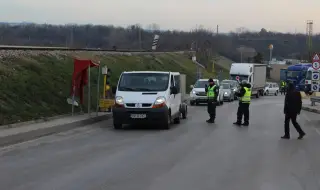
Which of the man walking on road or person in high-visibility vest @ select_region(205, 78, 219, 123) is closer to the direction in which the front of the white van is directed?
the man walking on road

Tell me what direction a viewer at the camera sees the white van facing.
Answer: facing the viewer

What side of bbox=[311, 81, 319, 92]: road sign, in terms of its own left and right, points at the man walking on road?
front

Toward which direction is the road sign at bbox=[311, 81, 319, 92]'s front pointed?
toward the camera

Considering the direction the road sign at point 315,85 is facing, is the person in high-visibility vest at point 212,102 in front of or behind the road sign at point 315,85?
in front

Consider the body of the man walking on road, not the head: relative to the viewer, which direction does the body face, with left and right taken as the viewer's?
facing to the left of the viewer

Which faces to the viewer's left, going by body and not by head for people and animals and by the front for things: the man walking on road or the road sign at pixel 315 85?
the man walking on road

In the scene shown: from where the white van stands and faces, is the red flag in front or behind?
behind

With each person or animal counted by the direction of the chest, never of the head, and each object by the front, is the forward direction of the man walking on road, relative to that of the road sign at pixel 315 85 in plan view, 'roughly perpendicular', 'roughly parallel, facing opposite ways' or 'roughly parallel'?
roughly perpendicular

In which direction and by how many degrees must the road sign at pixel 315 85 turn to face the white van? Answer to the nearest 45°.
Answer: approximately 45° to its right

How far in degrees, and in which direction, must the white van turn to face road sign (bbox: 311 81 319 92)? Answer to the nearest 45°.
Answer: approximately 135° to its left

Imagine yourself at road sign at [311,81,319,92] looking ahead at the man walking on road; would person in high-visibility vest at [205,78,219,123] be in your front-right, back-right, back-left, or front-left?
front-right

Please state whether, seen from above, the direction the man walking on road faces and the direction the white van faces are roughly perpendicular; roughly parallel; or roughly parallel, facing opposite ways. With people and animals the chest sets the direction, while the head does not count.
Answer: roughly perpendicular

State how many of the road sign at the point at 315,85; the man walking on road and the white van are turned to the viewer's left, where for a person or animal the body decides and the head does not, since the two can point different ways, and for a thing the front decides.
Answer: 1

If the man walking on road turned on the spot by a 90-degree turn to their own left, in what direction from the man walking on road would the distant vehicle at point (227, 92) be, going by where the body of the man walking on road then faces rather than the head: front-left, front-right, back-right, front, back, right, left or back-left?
back
